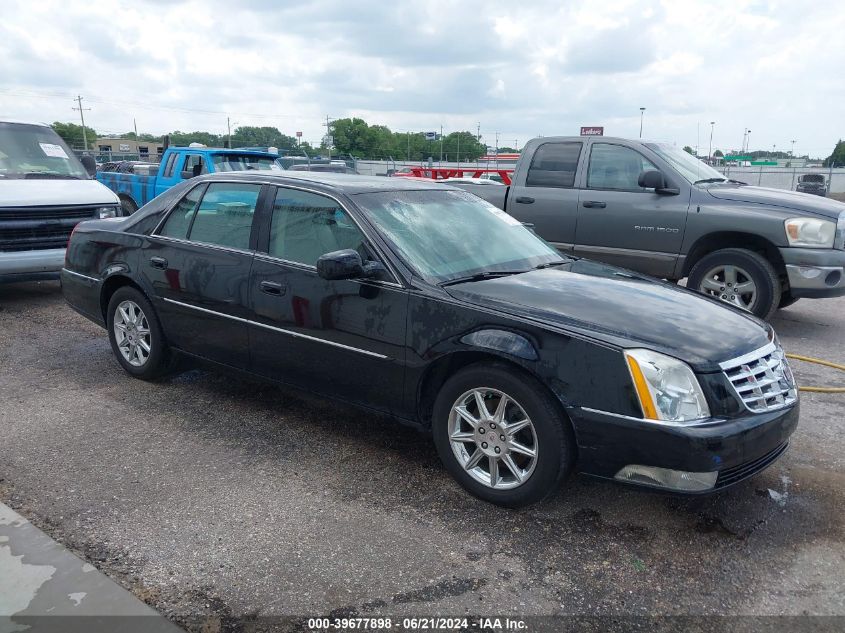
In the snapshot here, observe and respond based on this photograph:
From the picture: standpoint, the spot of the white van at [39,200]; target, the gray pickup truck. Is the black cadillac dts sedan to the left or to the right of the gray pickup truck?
right

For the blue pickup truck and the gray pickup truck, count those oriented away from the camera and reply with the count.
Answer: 0

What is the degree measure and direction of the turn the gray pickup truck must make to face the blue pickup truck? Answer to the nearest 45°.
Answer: approximately 135° to its right

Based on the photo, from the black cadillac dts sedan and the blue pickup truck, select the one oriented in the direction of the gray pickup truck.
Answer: the blue pickup truck

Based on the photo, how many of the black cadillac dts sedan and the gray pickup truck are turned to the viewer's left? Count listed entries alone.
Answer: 0

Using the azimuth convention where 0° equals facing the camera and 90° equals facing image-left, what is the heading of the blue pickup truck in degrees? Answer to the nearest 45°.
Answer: approximately 315°

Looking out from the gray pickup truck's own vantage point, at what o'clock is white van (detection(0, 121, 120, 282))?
The white van is roughly at 4 o'clock from the gray pickup truck.

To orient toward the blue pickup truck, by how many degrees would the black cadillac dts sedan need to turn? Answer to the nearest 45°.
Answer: approximately 180°

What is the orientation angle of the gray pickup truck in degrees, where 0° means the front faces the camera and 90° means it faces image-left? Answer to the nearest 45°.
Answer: approximately 315°

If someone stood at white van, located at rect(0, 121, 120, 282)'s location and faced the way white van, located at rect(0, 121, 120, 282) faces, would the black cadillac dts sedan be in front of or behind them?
in front

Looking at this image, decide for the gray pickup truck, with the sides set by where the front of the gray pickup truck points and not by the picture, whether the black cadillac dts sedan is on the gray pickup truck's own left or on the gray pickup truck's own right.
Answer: on the gray pickup truck's own right

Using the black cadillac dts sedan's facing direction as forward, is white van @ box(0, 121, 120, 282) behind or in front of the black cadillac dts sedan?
behind

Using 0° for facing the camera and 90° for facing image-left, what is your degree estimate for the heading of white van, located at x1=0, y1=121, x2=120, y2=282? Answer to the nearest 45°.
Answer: approximately 315°
